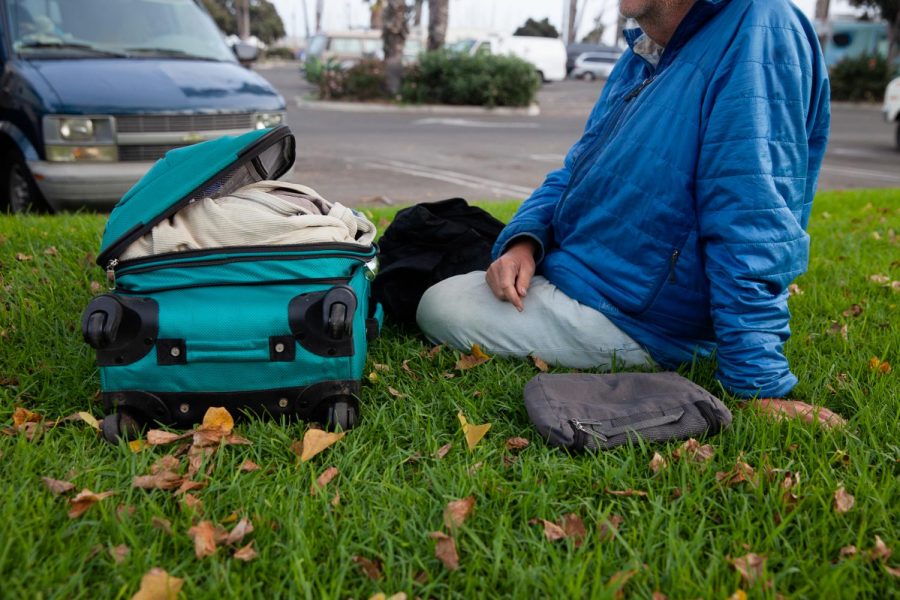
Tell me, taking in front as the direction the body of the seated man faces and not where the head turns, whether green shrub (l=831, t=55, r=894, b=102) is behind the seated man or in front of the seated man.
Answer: behind

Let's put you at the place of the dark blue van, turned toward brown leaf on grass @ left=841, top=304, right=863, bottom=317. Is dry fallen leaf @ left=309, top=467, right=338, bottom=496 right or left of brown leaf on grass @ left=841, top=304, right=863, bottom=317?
right

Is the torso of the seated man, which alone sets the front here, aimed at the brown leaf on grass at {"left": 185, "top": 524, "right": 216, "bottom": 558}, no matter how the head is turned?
yes

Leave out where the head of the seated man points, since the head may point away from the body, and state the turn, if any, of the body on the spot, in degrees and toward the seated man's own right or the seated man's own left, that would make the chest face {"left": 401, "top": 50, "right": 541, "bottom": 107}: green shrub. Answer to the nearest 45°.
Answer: approximately 135° to the seated man's own right

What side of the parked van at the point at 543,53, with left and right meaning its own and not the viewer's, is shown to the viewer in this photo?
left

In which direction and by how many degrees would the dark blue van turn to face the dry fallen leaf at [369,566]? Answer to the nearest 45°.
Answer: approximately 45° to its right

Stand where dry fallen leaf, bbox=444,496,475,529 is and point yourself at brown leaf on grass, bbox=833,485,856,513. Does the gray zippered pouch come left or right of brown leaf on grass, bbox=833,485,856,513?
left

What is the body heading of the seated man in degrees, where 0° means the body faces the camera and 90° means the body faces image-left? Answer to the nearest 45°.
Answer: approximately 45°

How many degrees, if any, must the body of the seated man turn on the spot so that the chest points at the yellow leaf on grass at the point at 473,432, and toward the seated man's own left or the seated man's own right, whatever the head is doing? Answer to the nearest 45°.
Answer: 0° — they already face it

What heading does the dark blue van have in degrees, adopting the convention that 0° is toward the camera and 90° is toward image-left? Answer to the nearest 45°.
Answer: approximately 315°
